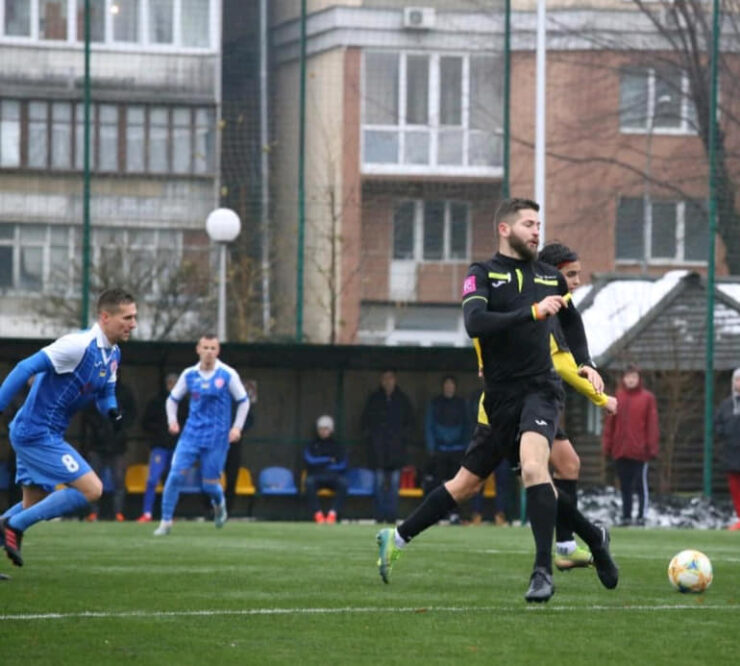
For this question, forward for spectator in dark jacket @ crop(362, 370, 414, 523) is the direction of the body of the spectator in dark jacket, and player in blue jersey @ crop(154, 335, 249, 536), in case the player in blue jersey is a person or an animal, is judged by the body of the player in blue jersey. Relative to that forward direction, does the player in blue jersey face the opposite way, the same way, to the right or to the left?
the same way

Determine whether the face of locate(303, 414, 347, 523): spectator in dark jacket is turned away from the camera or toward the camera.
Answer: toward the camera

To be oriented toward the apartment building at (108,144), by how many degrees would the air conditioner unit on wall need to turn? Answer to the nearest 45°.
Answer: approximately 90° to its right

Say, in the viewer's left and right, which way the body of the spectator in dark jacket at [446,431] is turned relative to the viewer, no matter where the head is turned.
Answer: facing the viewer

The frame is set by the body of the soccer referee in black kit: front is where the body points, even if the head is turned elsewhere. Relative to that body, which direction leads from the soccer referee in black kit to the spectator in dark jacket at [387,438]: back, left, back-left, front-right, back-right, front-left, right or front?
back-left

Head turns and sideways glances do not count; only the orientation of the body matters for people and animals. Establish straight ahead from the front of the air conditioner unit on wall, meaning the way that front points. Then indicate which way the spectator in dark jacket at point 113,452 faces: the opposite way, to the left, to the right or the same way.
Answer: the same way

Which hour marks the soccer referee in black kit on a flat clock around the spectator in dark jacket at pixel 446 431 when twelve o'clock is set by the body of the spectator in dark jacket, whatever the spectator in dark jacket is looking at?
The soccer referee in black kit is roughly at 12 o'clock from the spectator in dark jacket.

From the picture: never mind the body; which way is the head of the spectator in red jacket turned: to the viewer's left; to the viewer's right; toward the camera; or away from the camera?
toward the camera

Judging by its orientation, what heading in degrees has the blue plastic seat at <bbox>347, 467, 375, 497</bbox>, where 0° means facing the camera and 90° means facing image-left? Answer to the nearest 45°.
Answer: approximately 0°

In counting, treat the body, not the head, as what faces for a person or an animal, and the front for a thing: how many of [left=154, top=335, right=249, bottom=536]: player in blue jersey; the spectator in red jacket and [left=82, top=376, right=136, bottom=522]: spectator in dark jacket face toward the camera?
3

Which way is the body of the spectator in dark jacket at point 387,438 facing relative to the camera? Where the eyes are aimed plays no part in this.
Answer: toward the camera

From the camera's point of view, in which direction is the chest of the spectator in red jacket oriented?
toward the camera
